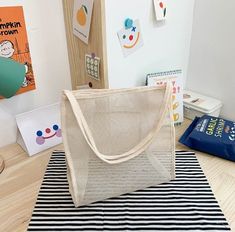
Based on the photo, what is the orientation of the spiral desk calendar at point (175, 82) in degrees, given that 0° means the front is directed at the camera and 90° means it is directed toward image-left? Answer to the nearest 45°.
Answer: approximately 0°

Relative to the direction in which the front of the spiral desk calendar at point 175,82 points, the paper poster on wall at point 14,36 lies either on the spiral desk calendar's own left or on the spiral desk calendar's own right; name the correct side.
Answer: on the spiral desk calendar's own right

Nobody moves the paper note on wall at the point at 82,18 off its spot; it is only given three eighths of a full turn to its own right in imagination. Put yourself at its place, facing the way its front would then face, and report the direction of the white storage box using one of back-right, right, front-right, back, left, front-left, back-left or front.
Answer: right

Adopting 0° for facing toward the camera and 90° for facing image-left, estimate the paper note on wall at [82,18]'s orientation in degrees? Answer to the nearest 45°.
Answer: approximately 45°

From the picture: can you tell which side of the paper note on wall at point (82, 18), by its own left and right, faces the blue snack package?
left
